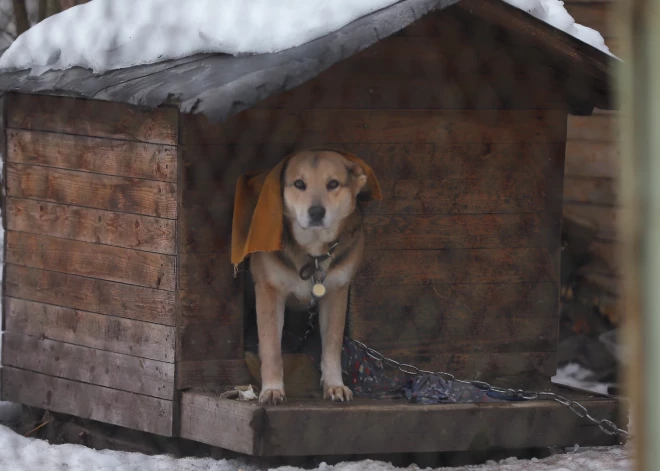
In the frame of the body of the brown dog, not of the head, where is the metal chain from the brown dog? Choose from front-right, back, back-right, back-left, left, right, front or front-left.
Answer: left

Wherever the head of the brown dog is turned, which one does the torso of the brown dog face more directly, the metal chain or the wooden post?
the wooden post

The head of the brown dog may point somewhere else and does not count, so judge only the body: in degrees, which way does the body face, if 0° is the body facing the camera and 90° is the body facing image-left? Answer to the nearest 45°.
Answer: approximately 0°

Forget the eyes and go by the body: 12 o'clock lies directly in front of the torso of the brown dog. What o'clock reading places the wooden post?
The wooden post is roughly at 12 o'clock from the brown dog.
